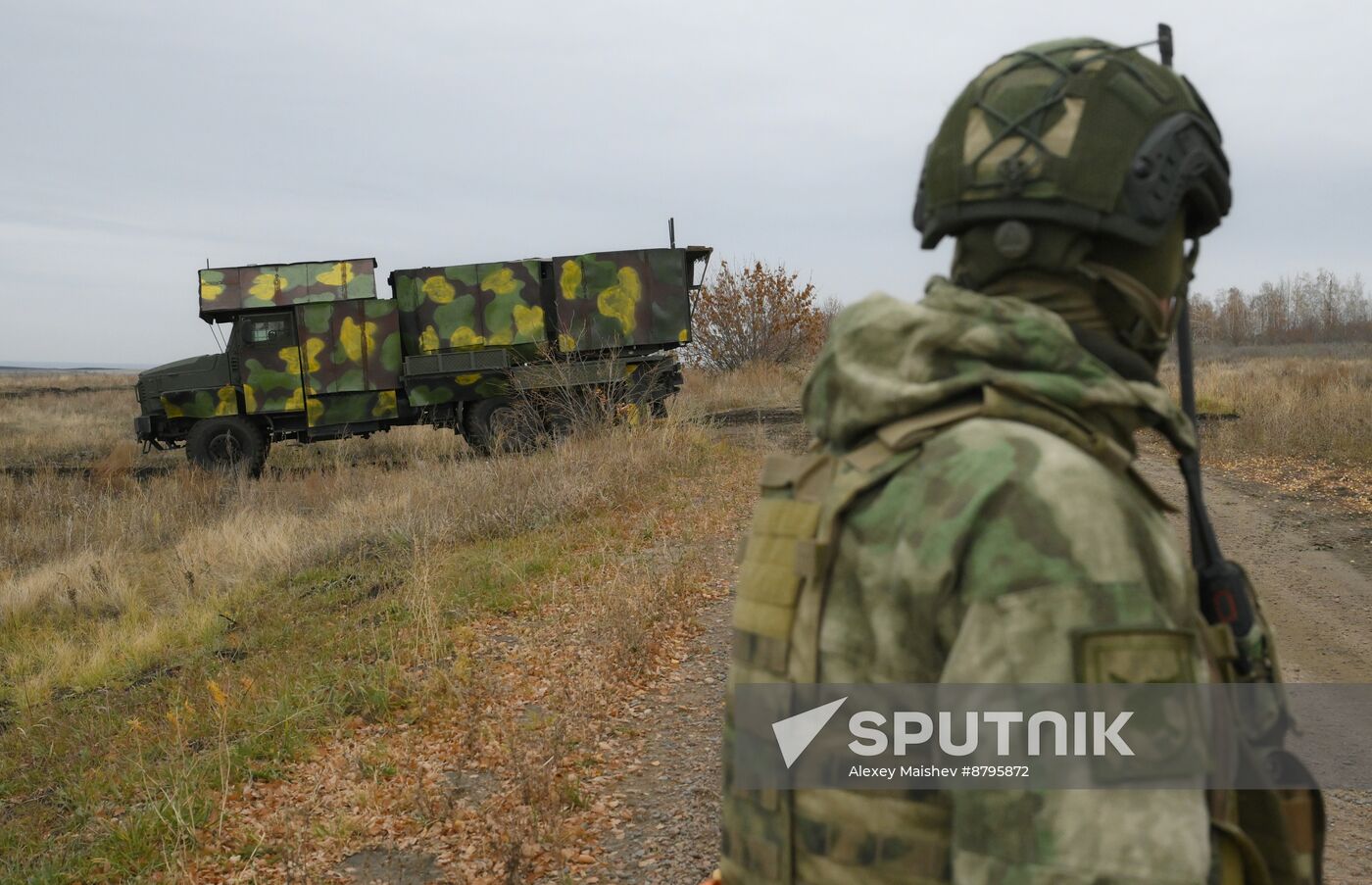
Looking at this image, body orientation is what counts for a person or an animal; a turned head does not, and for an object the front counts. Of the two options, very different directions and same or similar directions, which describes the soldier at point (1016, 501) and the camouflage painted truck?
very different directions

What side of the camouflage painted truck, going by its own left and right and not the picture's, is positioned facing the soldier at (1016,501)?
left

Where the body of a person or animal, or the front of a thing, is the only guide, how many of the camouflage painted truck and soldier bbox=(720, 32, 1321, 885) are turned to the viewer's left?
1

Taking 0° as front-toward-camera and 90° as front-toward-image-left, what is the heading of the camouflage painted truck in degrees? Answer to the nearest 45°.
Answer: approximately 90°

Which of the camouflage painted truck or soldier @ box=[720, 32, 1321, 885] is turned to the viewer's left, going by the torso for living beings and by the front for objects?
the camouflage painted truck

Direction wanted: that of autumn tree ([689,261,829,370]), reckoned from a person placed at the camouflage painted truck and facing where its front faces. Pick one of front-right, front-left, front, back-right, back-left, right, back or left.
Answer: back-right

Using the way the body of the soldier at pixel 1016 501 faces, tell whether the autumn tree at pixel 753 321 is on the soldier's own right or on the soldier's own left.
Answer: on the soldier's own left
